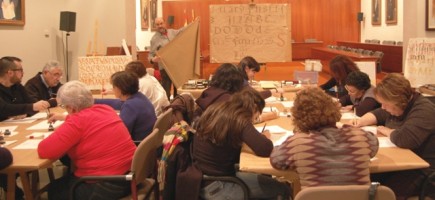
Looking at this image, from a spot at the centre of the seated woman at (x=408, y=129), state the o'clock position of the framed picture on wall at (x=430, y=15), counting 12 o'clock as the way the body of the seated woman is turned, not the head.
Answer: The framed picture on wall is roughly at 3 o'clock from the seated woman.

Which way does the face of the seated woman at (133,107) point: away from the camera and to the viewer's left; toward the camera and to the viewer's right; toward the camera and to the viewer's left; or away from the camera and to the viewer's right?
away from the camera and to the viewer's left

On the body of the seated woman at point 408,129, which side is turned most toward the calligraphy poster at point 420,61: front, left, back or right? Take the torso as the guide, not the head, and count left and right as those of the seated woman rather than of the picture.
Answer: right

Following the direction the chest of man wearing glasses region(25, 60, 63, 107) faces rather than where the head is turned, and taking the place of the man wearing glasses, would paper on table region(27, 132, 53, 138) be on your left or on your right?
on your right

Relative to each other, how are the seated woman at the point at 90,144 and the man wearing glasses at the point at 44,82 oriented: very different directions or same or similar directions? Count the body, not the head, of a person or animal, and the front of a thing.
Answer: very different directions

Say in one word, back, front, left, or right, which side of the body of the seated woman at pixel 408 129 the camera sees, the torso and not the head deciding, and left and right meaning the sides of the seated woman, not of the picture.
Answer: left

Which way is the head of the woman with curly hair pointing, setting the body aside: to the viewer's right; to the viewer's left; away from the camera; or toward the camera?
away from the camera

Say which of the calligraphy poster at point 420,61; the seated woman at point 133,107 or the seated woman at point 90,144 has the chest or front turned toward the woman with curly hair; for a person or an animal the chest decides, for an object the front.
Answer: the calligraphy poster

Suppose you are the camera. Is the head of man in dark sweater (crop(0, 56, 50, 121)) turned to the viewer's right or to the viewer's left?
to the viewer's right

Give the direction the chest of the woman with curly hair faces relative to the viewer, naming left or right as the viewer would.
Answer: facing away from the viewer
